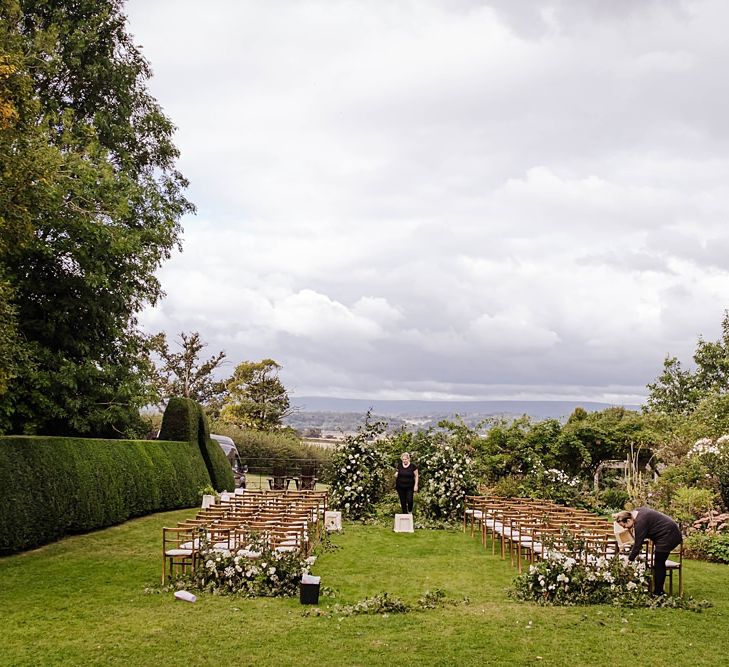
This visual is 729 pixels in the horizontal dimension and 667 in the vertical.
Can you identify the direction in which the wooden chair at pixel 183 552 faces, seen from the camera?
facing away from the viewer

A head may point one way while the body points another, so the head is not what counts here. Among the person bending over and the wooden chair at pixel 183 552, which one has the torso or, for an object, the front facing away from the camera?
the wooden chair

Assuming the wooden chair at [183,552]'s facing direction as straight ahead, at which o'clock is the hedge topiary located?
The hedge topiary is roughly at 12 o'clock from the wooden chair.

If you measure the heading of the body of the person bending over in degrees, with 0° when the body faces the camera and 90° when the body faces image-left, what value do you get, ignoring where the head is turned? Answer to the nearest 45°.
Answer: approximately 90°

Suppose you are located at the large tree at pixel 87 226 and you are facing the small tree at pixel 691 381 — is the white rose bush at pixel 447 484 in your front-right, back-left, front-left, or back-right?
front-right

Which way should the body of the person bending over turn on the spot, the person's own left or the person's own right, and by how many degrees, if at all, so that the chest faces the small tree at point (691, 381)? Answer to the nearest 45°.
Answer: approximately 90° to the person's own right

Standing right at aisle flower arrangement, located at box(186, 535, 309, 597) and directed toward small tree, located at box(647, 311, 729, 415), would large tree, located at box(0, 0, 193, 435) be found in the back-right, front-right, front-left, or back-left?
front-left

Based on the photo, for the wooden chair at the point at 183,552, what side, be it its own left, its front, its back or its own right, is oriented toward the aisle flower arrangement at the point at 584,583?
right

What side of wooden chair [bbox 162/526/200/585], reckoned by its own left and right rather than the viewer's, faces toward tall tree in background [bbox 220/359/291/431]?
front

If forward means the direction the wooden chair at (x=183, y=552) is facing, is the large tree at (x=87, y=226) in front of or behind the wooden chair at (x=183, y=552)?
in front
